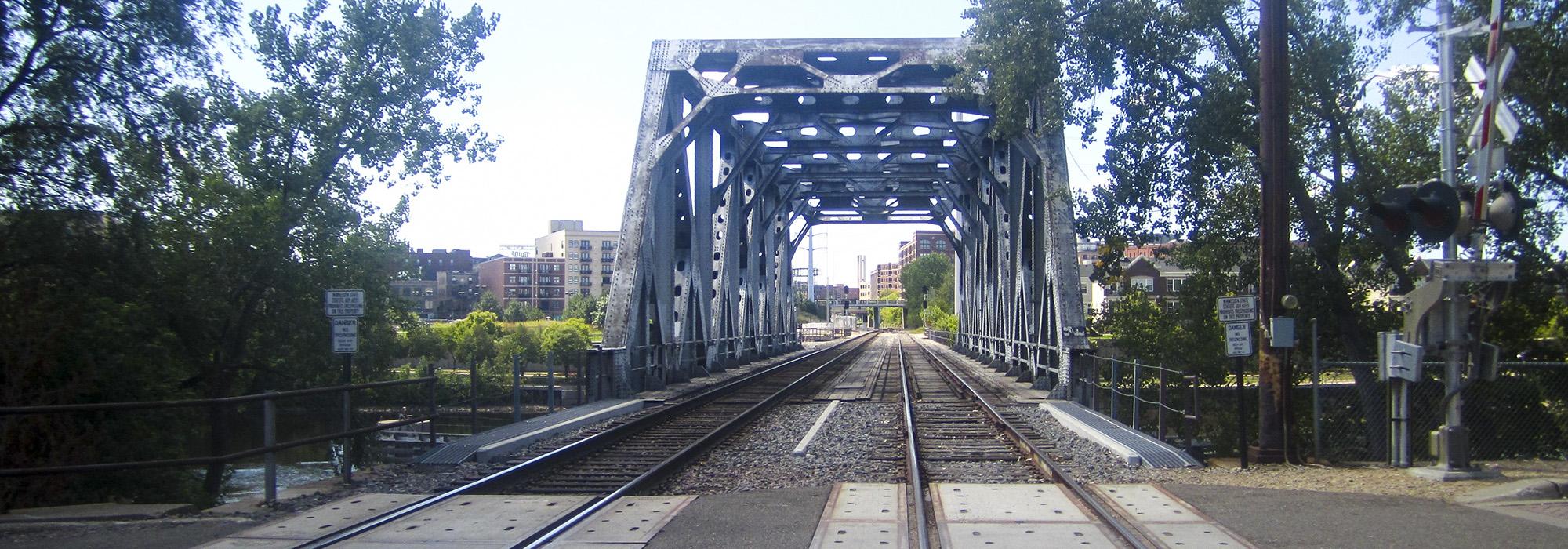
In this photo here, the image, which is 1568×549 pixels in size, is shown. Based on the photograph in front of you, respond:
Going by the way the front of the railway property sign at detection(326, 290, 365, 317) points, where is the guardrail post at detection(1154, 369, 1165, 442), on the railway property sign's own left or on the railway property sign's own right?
on the railway property sign's own left

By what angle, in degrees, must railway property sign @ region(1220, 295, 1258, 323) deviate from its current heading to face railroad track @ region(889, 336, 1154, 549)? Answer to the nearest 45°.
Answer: approximately 90° to its right

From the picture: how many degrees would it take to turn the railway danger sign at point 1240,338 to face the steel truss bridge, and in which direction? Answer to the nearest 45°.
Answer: approximately 135° to its right

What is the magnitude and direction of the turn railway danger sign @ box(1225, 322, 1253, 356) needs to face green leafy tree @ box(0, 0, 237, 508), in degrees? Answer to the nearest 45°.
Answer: approximately 90° to its right

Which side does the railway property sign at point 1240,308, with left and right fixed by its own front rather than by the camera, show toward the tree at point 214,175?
right

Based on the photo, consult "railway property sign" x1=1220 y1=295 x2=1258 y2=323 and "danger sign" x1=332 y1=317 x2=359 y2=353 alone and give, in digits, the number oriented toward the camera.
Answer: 2

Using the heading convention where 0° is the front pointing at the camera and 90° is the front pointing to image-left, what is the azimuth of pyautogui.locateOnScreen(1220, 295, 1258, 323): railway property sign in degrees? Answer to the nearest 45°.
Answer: approximately 0°

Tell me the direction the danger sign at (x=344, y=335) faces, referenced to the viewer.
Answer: facing the viewer

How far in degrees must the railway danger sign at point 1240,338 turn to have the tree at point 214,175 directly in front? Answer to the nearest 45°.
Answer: approximately 90° to its right
